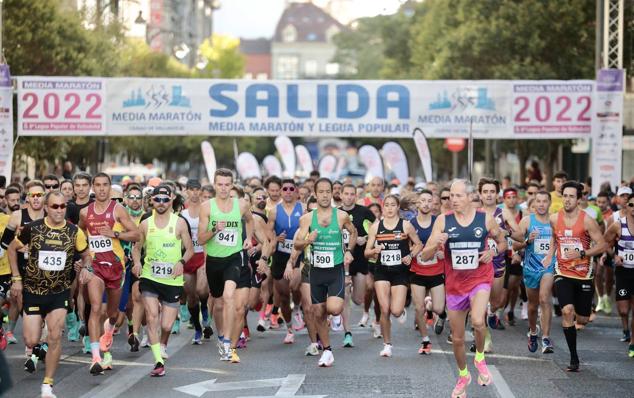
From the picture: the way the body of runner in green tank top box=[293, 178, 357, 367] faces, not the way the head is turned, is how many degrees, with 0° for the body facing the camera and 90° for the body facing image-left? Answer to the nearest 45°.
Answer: approximately 0°

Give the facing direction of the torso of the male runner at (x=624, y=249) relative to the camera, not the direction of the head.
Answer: toward the camera

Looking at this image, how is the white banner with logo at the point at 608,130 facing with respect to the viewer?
toward the camera

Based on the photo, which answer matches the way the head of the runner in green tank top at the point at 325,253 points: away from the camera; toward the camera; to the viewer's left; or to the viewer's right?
toward the camera

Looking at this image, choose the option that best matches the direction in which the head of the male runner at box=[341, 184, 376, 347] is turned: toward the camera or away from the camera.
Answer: toward the camera

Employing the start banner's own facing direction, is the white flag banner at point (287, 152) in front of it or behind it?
behind

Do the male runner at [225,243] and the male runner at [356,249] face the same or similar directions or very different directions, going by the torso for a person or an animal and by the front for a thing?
same or similar directions

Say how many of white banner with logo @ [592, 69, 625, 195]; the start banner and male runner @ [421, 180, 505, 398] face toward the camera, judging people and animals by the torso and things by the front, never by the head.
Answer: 3

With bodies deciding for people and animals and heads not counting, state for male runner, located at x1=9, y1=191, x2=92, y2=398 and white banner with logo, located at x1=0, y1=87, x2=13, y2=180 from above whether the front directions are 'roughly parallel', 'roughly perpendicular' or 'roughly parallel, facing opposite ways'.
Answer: roughly parallel

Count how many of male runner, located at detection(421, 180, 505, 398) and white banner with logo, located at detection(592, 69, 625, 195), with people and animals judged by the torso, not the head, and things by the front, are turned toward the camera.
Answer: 2

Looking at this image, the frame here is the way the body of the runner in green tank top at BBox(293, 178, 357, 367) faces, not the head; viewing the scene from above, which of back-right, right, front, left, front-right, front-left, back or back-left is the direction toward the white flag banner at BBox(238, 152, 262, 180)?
back

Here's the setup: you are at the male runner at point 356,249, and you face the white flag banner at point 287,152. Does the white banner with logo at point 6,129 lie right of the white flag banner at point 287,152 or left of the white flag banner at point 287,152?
left

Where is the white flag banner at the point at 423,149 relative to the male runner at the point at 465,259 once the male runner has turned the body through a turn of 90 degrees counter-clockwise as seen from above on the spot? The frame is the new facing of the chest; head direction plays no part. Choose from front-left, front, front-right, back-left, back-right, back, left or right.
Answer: left

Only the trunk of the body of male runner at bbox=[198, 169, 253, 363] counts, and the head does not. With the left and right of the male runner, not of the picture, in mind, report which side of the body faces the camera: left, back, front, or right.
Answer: front

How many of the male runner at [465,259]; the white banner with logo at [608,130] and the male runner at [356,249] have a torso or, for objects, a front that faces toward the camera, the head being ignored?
3

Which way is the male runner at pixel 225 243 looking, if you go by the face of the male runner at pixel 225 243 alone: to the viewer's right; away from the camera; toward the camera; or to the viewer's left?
toward the camera

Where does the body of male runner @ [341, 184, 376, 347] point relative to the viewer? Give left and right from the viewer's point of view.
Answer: facing the viewer

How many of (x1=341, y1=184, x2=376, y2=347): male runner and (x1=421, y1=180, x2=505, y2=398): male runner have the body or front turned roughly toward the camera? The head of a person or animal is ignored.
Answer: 2
